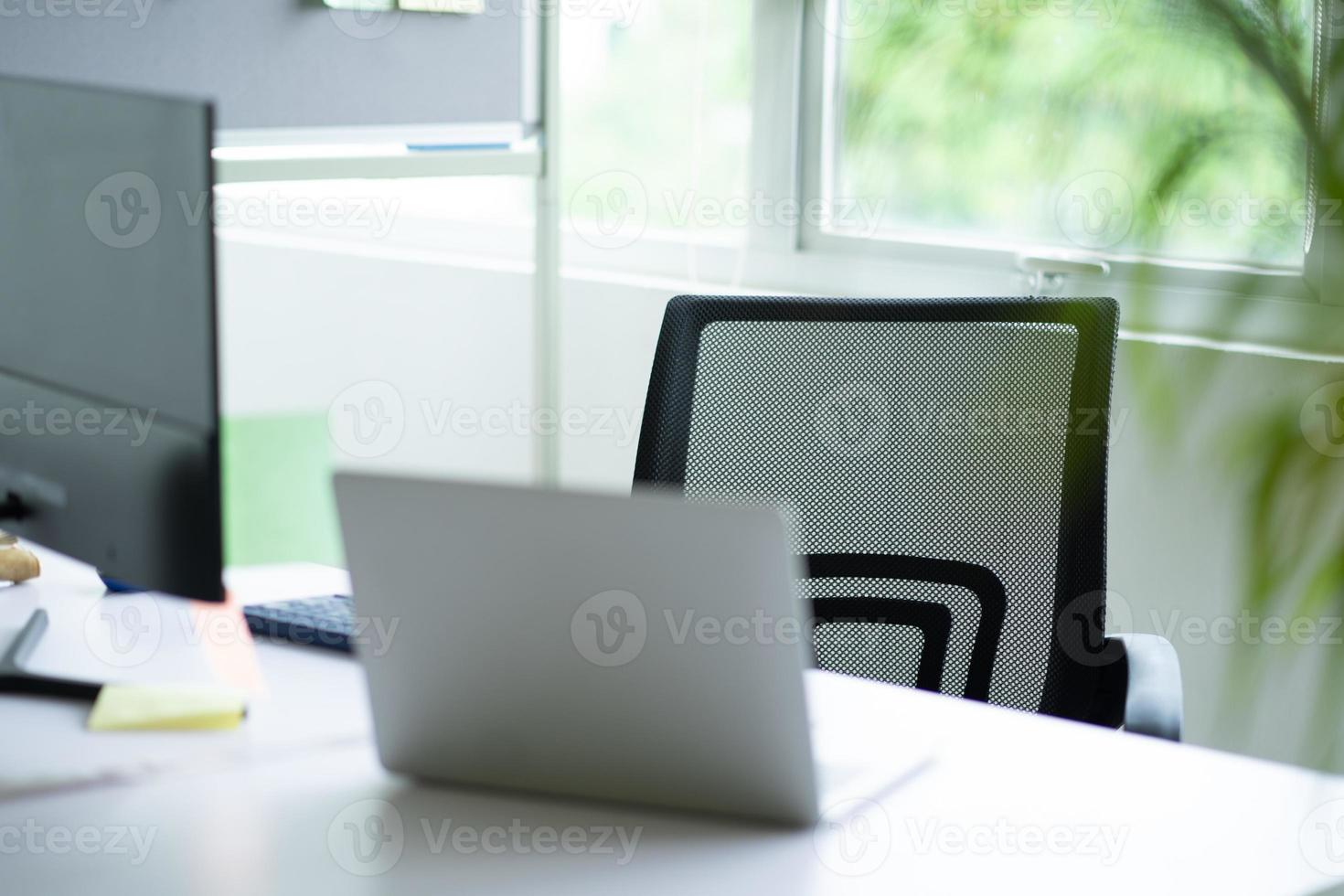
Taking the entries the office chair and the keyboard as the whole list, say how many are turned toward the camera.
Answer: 1

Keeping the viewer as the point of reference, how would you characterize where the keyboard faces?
facing away from the viewer and to the right of the viewer

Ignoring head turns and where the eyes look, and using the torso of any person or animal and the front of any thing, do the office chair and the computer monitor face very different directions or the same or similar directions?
very different directions

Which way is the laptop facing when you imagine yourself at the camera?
facing away from the viewer and to the right of the viewer
